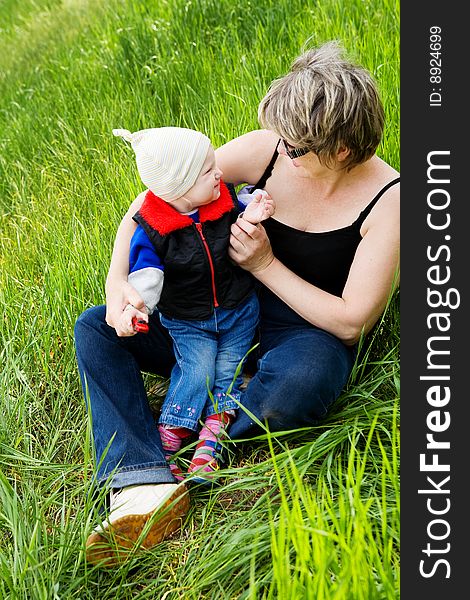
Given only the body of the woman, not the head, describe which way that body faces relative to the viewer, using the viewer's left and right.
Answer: facing the viewer and to the left of the viewer
